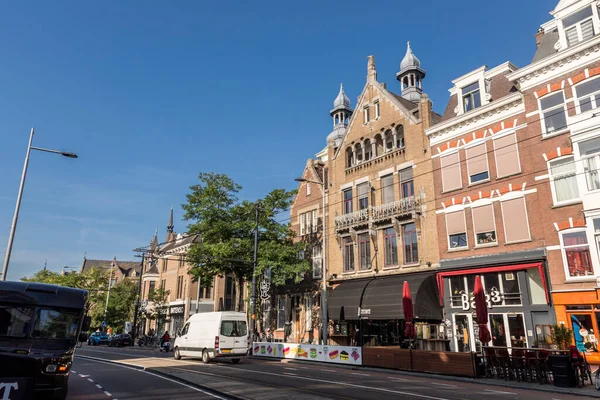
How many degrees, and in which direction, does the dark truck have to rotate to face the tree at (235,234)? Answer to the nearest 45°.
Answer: approximately 135° to its left

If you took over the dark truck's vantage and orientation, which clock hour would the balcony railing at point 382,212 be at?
The balcony railing is roughly at 8 o'clock from the dark truck.

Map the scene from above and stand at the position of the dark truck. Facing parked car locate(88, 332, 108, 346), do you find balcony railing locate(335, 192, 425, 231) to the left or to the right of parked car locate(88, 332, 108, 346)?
right

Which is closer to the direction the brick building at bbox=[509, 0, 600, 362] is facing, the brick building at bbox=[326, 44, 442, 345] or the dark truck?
the dark truck

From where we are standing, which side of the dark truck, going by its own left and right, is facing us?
front

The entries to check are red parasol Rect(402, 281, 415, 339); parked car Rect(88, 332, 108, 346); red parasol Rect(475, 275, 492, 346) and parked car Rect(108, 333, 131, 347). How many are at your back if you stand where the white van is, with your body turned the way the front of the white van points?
2

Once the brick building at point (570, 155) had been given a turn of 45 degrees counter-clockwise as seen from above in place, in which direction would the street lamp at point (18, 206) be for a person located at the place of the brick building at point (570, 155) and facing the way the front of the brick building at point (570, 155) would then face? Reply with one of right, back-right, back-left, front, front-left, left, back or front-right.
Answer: front-right

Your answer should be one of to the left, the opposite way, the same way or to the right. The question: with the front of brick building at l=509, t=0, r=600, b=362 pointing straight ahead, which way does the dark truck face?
to the left
